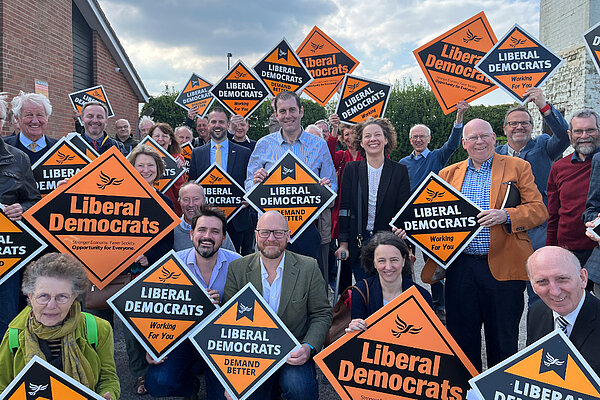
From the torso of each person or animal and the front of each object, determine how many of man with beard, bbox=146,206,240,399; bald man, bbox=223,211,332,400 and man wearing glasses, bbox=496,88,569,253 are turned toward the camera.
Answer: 3

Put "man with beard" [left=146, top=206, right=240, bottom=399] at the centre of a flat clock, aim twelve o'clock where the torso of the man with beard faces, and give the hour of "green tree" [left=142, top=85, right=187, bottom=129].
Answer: The green tree is roughly at 6 o'clock from the man with beard.

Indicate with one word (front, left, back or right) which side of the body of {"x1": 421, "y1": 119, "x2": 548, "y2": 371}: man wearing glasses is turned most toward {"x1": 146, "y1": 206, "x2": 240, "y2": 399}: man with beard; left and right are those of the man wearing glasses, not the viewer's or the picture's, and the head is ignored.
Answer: right

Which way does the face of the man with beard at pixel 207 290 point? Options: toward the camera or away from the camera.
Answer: toward the camera

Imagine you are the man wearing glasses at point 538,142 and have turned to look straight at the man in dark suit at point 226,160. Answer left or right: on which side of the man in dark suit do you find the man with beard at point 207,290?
left

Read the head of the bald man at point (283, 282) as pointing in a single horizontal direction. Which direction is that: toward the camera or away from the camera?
toward the camera

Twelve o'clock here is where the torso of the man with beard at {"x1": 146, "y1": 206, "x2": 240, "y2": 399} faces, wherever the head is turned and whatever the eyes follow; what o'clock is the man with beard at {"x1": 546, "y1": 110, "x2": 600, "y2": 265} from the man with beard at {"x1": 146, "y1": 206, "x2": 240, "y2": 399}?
the man with beard at {"x1": 546, "y1": 110, "x2": 600, "y2": 265} is roughly at 9 o'clock from the man with beard at {"x1": 146, "y1": 206, "x2": 240, "y2": 399}.

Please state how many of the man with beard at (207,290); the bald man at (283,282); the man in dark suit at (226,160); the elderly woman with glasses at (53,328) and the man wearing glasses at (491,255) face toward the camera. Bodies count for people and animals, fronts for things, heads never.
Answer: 5

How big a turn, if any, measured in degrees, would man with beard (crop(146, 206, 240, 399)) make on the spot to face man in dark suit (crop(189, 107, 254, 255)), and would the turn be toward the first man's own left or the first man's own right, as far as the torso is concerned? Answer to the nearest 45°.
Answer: approximately 180°

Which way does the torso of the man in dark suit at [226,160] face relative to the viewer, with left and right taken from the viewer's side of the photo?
facing the viewer

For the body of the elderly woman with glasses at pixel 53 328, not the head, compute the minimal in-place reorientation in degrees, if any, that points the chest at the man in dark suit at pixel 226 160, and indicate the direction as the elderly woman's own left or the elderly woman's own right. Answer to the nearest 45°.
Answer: approximately 135° to the elderly woman's own left

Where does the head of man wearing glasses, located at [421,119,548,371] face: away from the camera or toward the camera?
toward the camera

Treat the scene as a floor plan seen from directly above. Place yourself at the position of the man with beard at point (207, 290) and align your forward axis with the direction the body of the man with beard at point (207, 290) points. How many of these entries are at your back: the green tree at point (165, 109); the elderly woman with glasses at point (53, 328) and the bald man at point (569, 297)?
1

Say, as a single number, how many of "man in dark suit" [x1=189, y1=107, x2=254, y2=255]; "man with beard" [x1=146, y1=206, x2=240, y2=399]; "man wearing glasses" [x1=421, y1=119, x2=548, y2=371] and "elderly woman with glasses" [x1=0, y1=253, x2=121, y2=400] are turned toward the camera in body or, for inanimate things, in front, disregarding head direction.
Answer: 4

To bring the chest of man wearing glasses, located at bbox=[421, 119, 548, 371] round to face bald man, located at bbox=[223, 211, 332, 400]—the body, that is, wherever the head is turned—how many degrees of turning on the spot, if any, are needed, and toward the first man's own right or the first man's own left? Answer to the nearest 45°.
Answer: approximately 90° to the first man's own right

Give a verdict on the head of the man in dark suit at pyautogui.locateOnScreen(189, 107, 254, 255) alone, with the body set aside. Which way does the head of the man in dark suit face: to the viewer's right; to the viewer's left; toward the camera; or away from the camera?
toward the camera

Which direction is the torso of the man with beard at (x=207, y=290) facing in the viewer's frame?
toward the camera

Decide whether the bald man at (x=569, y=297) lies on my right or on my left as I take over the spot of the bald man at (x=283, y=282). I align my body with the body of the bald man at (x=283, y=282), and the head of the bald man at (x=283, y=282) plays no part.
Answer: on my left

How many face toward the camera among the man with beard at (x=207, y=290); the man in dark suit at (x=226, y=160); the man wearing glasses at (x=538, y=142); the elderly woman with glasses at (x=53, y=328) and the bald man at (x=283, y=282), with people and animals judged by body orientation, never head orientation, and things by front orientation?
5

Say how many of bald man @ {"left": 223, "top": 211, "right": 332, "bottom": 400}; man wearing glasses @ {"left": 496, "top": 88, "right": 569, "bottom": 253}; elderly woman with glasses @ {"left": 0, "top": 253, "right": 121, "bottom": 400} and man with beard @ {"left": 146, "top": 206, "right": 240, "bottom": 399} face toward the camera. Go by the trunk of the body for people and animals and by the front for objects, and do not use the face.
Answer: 4
